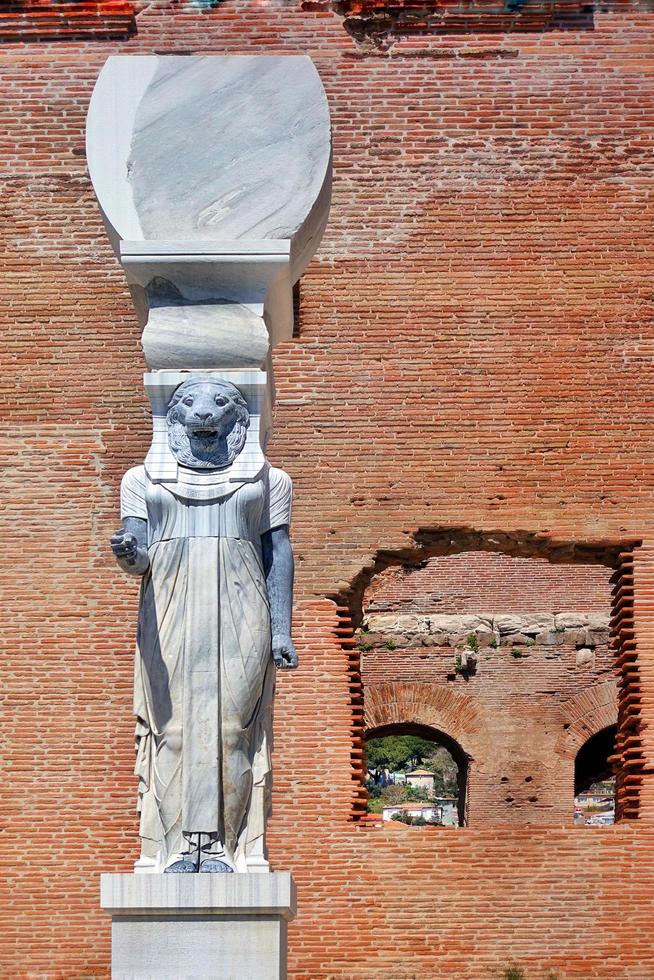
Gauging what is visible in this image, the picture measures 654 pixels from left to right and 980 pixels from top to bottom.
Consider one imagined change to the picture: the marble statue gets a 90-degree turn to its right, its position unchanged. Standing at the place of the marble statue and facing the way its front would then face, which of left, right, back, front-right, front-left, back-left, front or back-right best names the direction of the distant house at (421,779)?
right

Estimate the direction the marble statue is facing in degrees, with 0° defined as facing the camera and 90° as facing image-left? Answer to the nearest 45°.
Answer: approximately 0°

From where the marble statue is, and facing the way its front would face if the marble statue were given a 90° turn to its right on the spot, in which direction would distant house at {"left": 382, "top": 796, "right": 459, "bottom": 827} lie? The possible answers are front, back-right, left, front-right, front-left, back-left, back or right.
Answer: right
